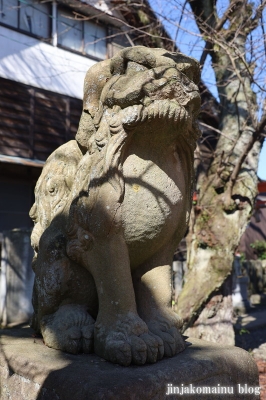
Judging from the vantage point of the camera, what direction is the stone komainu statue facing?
facing the viewer and to the right of the viewer

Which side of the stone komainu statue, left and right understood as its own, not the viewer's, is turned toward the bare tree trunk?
left
